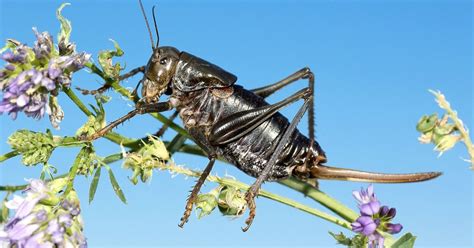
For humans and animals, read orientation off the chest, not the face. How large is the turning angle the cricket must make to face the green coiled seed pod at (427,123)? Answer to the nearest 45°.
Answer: approximately 135° to its left

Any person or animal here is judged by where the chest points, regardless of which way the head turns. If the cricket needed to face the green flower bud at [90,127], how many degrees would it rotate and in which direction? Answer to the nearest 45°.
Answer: approximately 45° to its left

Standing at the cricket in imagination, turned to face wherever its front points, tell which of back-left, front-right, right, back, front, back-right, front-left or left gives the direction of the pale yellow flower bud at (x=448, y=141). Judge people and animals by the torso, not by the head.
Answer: back-left

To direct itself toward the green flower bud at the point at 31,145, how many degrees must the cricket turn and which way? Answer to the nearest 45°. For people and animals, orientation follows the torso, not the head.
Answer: approximately 45° to its left

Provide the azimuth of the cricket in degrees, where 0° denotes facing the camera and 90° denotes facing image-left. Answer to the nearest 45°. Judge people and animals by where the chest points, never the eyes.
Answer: approximately 90°

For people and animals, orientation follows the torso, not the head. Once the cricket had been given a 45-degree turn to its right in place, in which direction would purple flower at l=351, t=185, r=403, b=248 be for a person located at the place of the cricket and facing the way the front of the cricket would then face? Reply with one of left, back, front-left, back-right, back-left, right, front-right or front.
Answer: back
